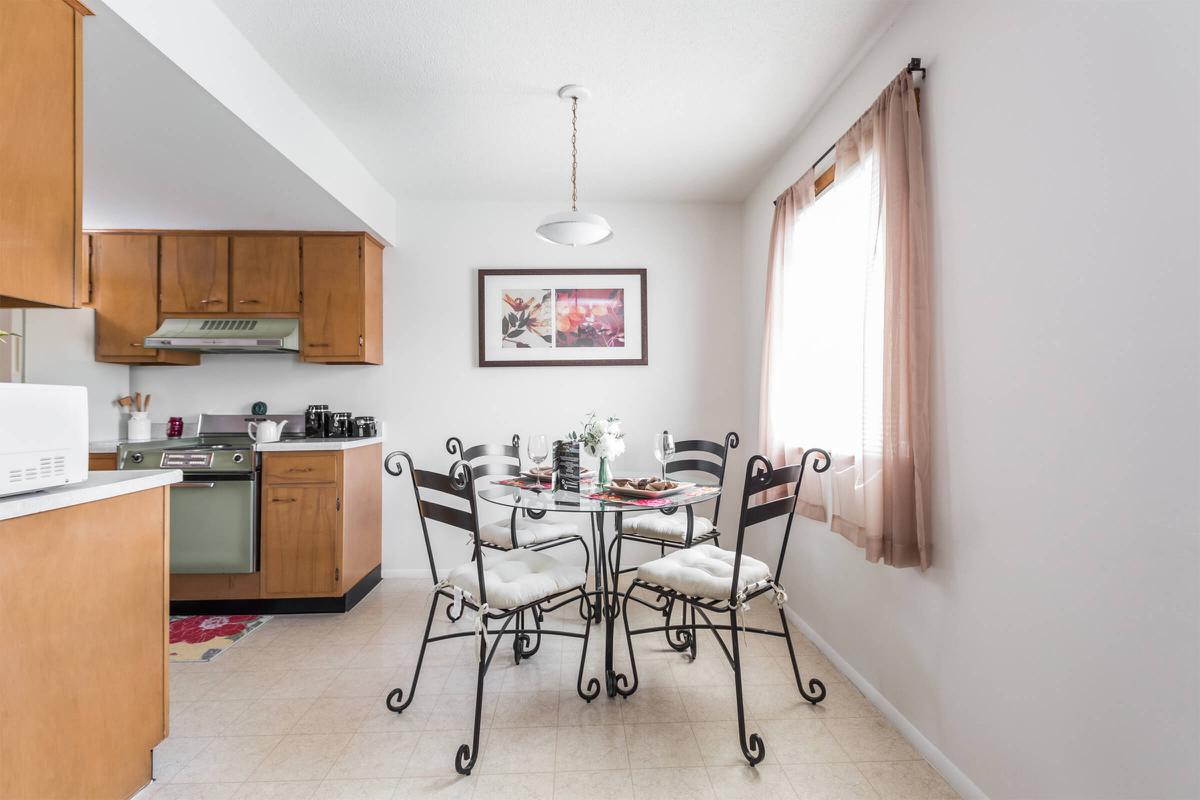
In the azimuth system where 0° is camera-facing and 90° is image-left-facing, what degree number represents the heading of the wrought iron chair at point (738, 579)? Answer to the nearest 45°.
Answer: approximately 135°

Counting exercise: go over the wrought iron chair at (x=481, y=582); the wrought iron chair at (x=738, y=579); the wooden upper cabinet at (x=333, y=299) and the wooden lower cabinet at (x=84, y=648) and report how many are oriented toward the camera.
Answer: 1

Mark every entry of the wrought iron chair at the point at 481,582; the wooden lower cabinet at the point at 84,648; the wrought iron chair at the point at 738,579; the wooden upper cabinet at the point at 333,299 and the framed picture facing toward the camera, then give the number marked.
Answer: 2

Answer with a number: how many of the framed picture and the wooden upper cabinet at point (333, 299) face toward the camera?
2

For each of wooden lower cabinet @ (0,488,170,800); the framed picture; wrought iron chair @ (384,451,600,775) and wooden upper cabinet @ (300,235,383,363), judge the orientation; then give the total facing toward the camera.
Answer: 2

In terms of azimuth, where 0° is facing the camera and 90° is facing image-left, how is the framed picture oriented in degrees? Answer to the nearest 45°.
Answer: approximately 0°

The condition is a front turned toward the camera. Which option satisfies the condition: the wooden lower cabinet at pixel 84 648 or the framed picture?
the framed picture

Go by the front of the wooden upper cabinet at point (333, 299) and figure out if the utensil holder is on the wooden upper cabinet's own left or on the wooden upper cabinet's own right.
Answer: on the wooden upper cabinet's own right

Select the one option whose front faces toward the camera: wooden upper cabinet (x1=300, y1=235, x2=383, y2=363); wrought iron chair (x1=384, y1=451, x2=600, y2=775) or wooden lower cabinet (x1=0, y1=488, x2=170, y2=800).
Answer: the wooden upper cabinet

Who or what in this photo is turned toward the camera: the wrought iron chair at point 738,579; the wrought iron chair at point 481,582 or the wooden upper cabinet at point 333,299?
the wooden upper cabinet
